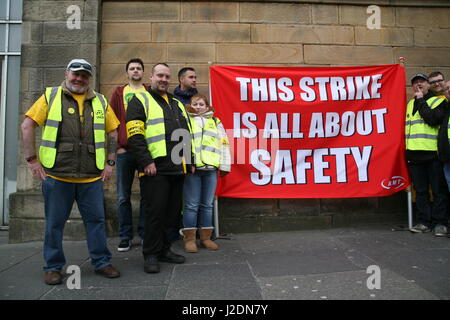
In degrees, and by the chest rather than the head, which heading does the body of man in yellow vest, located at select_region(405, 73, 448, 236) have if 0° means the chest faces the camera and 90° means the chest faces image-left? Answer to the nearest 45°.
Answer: approximately 45°

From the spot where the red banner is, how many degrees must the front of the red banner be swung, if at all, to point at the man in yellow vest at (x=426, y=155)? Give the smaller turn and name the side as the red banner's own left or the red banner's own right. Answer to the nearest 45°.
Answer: approximately 90° to the red banner's own left

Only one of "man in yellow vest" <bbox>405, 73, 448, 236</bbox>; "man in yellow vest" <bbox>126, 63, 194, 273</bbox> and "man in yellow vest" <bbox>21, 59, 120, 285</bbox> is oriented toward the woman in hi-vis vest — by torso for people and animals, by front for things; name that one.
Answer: "man in yellow vest" <bbox>405, 73, 448, 236</bbox>

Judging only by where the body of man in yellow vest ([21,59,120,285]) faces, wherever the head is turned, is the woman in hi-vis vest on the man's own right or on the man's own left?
on the man's own left

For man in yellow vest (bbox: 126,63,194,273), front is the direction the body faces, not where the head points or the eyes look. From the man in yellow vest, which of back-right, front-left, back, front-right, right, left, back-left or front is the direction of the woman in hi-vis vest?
left

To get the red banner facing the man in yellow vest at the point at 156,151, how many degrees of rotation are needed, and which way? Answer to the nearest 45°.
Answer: approximately 45° to its right

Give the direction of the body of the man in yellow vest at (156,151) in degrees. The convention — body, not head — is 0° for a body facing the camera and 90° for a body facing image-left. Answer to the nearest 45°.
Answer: approximately 315°

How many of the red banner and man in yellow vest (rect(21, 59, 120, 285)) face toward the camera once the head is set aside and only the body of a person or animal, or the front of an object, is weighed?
2

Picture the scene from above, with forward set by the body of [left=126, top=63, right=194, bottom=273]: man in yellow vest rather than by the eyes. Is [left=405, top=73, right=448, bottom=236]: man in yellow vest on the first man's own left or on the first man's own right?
on the first man's own left

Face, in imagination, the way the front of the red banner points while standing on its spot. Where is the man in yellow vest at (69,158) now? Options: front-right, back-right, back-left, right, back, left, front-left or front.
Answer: front-right

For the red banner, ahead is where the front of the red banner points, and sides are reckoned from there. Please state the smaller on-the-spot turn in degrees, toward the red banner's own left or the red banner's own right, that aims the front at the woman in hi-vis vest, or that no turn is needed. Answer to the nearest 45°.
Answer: approximately 45° to the red banner's own right
